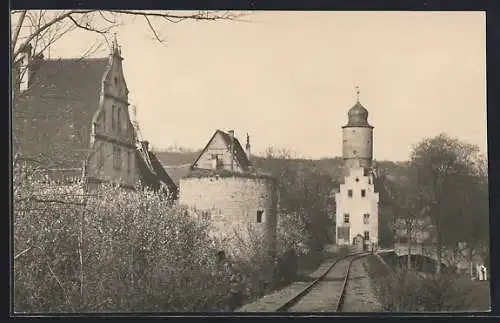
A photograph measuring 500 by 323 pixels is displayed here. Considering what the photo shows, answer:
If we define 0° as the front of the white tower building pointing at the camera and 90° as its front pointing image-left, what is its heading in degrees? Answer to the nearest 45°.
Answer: approximately 0°
